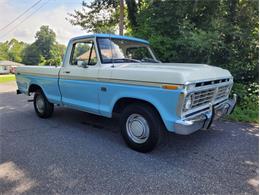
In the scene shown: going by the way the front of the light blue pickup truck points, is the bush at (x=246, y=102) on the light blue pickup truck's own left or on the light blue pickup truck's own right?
on the light blue pickup truck's own left

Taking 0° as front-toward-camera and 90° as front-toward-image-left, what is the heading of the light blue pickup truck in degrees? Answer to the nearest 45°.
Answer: approximately 315°

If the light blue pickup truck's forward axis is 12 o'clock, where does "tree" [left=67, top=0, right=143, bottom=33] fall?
The tree is roughly at 7 o'clock from the light blue pickup truck.

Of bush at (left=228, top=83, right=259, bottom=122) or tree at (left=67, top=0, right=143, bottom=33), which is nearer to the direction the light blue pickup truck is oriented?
the bush
